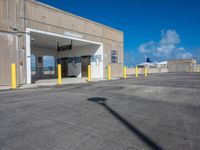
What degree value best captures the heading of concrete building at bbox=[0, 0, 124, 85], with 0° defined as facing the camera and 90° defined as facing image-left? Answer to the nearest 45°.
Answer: approximately 315°
